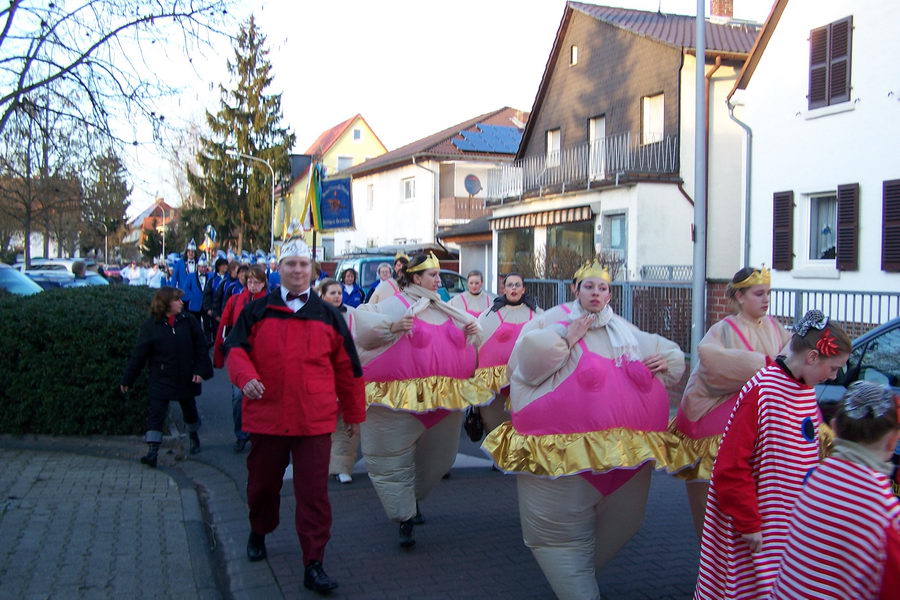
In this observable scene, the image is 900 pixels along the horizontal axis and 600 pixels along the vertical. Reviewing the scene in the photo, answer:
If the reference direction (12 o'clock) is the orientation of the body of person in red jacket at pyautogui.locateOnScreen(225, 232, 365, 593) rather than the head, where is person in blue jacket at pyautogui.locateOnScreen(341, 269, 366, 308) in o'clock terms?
The person in blue jacket is roughly at 6 o'clock from the person in red jacket.

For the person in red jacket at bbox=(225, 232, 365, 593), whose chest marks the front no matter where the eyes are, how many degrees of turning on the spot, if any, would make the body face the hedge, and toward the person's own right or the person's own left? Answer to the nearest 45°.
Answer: approximately 135° to the person's own right

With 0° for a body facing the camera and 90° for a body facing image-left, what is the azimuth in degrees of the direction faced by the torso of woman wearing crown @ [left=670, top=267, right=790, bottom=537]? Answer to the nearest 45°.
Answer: approximately 315°

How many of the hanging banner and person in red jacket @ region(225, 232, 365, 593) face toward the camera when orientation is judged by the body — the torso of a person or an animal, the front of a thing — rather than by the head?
2

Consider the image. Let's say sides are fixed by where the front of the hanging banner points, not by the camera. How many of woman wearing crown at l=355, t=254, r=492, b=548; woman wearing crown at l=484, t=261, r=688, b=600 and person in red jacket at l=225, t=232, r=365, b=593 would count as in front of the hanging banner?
3

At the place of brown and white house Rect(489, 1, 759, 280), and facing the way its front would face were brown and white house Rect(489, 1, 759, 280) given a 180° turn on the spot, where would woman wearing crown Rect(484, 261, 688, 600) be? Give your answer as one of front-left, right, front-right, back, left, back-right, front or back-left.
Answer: back-right

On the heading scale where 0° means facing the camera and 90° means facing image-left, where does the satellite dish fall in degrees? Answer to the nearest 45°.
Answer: approximately 315°

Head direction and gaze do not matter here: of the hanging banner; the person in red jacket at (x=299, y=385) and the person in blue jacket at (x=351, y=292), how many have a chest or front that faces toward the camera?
3

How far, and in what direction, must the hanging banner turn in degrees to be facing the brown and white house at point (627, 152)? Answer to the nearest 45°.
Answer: approximately 135° to its left
